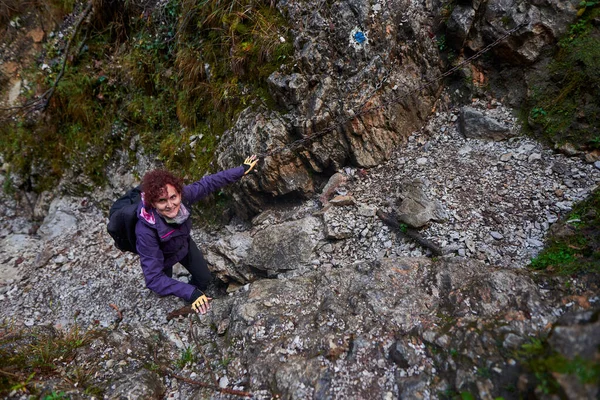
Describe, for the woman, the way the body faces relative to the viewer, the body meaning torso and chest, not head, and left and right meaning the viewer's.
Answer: facing the viewer and to the right of the viewer

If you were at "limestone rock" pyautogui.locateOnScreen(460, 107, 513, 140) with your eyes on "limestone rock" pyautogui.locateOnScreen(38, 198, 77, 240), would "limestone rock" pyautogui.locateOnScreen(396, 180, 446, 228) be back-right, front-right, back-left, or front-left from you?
front-left

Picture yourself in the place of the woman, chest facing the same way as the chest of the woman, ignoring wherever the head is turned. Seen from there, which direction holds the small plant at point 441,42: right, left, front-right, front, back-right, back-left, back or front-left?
front-left

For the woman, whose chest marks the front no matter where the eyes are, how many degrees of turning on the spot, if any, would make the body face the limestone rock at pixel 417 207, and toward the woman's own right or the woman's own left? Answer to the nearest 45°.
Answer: approximately 45° to the woman's own left

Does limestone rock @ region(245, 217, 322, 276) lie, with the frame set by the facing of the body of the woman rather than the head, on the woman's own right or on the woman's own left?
on the woman's own left

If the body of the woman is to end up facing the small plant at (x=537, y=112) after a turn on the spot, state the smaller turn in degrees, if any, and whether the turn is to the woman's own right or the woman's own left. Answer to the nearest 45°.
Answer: approximately 45° to the woman's own left
